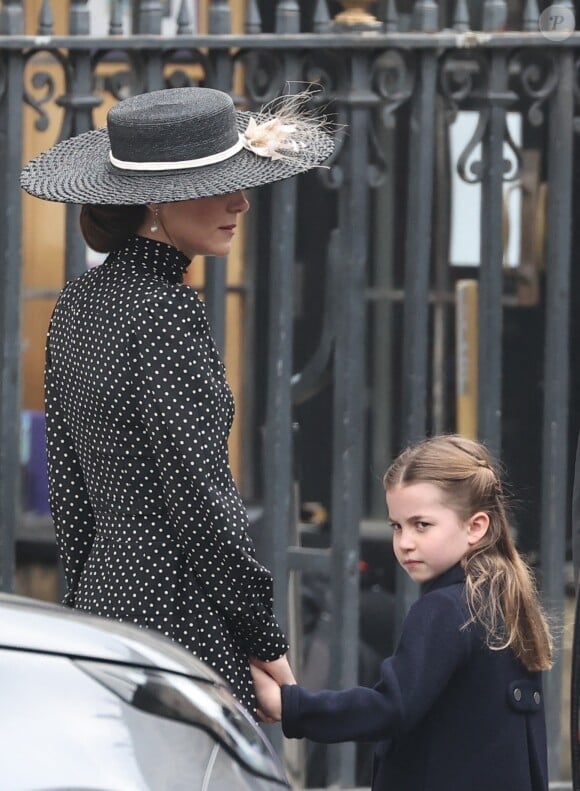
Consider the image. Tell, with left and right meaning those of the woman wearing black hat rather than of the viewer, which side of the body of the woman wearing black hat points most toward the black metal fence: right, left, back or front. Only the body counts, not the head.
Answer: front

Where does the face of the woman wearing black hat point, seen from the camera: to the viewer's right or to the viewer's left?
to the viewer's right

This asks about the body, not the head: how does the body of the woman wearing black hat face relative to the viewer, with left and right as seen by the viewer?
facing away from the viewer and to the right of the viewer

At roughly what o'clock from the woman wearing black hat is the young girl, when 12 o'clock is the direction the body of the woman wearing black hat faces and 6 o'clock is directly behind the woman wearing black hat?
The young girl is roughly at 2 o'clock from the woman wearing black hat.

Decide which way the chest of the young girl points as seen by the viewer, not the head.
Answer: to the viewer's left

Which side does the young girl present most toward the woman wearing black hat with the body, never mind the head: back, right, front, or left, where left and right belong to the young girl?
front

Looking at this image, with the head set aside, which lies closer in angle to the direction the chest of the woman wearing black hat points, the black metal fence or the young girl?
the black metal fence

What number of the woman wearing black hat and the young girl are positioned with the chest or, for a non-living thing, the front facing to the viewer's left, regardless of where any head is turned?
1
